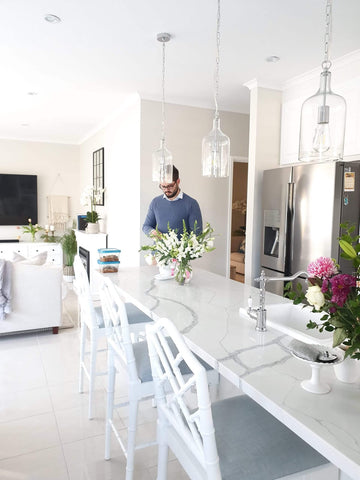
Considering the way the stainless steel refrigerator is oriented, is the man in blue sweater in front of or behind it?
in front

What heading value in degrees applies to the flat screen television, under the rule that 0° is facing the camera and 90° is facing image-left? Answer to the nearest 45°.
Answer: approximately 0°

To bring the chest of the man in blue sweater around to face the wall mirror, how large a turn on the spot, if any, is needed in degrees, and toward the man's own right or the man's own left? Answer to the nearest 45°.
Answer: approximately 135° to the man's own right

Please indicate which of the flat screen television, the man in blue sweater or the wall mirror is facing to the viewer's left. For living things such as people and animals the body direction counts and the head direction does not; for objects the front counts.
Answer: the wall mirror

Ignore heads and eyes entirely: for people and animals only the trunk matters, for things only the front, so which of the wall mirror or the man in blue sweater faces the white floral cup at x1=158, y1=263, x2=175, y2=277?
the man in blue sweater

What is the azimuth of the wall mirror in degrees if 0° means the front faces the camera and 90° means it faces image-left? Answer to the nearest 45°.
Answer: approximately 90°

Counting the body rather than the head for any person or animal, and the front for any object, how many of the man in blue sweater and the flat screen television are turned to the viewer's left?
0

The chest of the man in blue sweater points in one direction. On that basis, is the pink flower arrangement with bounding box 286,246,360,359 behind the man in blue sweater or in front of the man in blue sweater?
in front

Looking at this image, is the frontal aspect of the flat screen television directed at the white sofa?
yes
